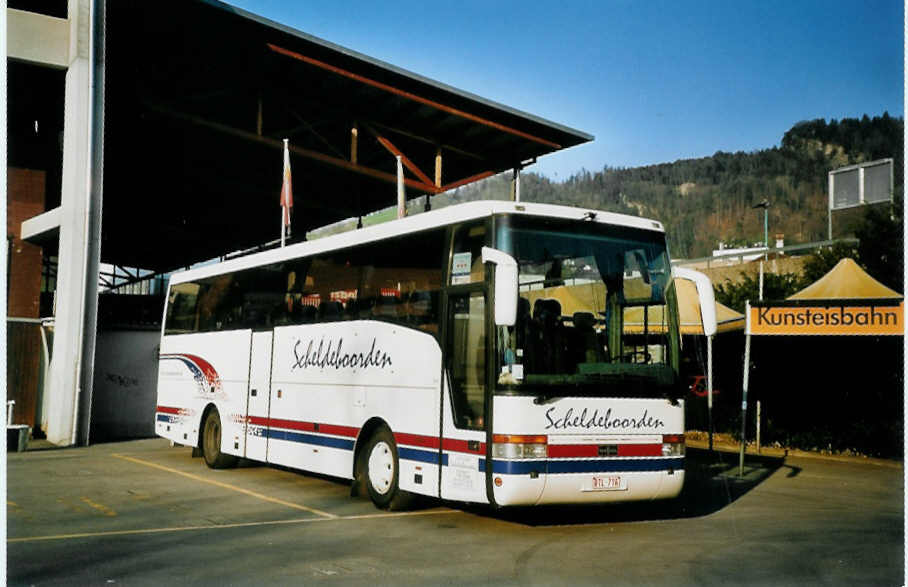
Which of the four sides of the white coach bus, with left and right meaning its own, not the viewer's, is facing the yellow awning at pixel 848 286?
left

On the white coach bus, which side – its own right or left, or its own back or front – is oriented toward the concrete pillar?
back

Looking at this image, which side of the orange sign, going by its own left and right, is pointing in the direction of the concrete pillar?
right

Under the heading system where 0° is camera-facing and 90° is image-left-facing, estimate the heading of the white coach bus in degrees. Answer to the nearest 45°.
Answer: approximately 315°

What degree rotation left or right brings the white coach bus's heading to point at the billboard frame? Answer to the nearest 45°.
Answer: approximately 90° to its left

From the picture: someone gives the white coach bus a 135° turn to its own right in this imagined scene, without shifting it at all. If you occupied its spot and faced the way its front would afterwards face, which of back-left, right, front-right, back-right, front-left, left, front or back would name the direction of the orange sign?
back-right
